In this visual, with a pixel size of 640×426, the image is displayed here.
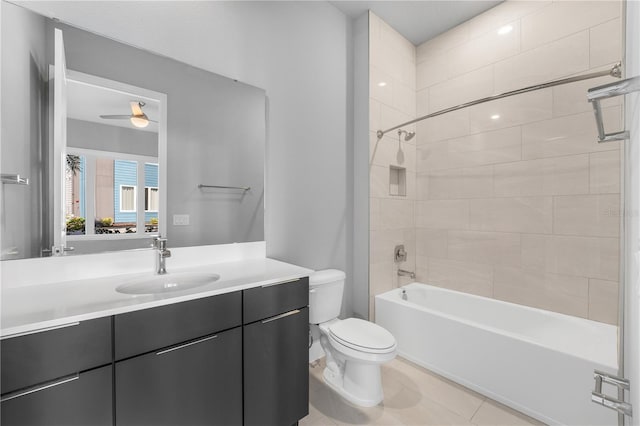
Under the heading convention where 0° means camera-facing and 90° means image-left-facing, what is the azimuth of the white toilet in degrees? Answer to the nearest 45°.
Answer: approximately 315°

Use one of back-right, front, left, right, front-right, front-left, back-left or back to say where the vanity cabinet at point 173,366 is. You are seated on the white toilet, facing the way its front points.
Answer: right
